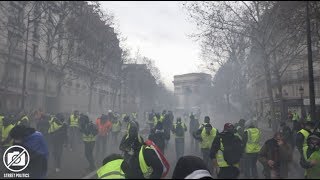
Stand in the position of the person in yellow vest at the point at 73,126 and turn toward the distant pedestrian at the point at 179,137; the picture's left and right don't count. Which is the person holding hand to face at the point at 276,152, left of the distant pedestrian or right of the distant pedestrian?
right

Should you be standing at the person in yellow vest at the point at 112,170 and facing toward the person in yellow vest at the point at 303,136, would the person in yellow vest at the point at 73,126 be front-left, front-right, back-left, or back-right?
front-left
